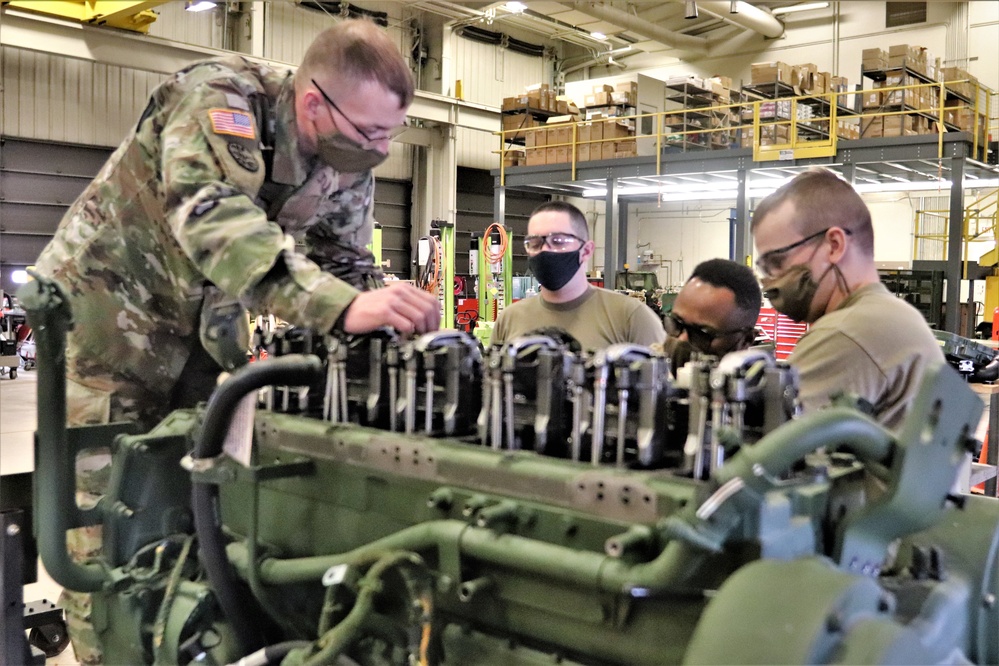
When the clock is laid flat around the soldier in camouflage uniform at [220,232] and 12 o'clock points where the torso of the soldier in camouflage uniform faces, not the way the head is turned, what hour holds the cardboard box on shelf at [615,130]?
The cardboard box on shelf is roughly at 10 o'clock from the soldier in camouflage uniform.

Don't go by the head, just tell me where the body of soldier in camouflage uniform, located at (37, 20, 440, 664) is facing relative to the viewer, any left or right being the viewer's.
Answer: facing to the right of the viewer

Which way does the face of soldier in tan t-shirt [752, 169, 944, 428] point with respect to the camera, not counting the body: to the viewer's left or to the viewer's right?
to the viewer's left

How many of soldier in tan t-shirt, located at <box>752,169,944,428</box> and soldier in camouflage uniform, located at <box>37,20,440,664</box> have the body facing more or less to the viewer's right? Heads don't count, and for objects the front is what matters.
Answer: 1

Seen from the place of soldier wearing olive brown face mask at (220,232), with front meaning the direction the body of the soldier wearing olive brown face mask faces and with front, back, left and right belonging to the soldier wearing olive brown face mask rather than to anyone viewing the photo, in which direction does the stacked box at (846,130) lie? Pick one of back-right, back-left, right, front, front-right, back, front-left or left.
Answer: front-left

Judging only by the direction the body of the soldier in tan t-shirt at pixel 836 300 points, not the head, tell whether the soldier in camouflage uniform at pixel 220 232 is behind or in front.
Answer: in front

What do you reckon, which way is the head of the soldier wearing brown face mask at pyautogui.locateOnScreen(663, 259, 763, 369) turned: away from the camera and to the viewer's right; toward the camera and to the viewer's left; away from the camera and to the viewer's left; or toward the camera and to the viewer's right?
toward the camera and to the viewer's left

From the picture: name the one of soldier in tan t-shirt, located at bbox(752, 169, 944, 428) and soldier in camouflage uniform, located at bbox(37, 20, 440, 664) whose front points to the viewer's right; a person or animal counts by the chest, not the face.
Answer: the soldier in camouflage uniform

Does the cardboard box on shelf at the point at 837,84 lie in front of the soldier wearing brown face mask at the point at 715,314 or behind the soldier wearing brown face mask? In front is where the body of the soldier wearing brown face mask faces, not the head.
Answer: behind

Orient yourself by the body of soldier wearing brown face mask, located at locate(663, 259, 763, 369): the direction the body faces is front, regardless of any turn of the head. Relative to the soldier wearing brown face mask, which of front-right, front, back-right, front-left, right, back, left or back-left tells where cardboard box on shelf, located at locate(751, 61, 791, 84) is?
back-right

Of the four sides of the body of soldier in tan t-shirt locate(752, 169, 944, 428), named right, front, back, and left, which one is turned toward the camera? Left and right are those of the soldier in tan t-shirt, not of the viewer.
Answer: left
